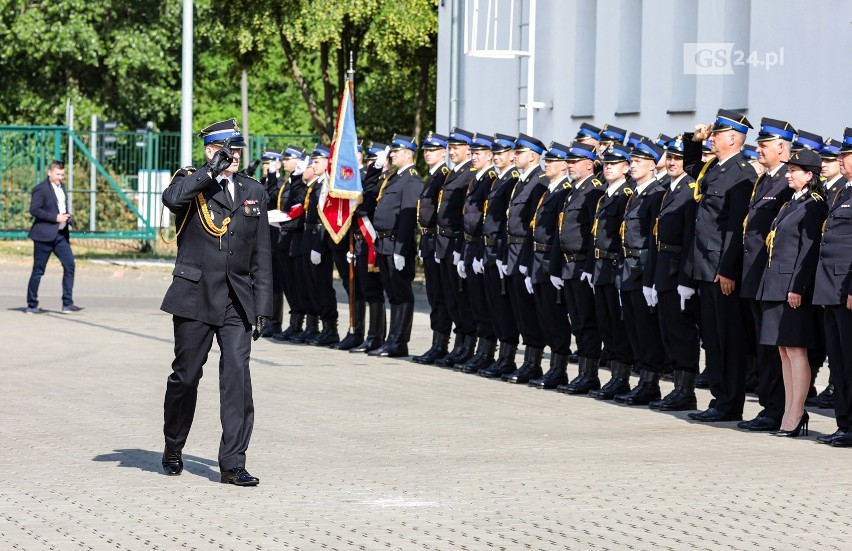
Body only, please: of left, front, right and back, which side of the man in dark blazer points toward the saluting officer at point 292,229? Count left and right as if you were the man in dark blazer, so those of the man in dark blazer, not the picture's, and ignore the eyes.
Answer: front

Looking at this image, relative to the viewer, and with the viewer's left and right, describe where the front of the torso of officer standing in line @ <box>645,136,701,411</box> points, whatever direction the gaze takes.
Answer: facing the viewer and to the left of the viewer

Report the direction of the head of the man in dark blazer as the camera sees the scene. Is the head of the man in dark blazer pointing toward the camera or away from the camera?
toward the camera

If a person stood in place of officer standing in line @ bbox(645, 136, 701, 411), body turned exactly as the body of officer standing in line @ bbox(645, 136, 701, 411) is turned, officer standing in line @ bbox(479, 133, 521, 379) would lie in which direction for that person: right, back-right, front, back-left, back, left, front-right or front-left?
right

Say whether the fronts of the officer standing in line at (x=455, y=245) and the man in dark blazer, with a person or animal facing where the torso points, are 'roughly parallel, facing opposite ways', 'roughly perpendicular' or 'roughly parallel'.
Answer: roughly perpendicular

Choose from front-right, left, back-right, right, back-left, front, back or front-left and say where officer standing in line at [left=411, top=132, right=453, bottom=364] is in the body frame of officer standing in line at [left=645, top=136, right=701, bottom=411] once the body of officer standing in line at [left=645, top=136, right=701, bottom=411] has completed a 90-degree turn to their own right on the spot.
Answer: front

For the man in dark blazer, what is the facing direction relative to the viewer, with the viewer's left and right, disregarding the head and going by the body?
facing the viewer and to the right of the viewer

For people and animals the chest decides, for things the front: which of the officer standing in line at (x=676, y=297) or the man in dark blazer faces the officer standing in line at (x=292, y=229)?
the man in dark blazer

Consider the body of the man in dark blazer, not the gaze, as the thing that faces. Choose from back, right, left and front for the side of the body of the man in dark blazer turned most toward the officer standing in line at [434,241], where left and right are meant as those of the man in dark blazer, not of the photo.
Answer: front

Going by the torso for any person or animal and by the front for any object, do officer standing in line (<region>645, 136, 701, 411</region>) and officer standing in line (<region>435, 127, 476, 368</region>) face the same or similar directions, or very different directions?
same or similar directions

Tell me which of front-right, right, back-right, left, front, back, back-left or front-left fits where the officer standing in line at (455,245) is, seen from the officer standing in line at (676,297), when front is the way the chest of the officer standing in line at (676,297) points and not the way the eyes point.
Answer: right

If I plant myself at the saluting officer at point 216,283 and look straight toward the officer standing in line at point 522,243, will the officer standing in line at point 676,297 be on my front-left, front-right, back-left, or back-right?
front-right

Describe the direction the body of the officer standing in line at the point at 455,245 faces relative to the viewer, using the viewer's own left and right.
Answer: facing the viewer and to the left of the viewer

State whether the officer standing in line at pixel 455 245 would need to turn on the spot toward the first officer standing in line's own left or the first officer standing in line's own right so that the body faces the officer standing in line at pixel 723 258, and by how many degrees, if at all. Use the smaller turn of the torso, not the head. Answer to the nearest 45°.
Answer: approximately 90° to the first officer standing in line's own left

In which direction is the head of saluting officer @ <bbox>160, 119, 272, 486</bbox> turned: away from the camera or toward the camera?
toward the camera

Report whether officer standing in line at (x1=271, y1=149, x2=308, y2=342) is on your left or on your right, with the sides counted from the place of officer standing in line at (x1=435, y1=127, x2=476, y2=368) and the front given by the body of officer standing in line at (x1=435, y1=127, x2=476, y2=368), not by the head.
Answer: on your right

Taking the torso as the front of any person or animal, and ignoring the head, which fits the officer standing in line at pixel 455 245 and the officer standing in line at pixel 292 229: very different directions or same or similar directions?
same or similar directions

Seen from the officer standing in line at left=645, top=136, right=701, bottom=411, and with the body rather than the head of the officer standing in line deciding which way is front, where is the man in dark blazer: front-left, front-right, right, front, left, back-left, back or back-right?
right

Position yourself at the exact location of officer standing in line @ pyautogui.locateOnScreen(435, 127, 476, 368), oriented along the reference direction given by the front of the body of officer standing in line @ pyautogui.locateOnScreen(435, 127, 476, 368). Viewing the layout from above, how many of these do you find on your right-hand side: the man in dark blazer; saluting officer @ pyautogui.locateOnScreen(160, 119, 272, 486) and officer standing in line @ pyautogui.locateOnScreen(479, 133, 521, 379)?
1

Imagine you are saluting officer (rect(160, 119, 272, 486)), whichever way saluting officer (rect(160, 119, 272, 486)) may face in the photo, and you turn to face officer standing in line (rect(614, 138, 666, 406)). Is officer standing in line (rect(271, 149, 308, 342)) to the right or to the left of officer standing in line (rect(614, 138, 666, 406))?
left

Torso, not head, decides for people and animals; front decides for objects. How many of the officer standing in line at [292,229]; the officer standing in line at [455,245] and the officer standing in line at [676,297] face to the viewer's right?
0

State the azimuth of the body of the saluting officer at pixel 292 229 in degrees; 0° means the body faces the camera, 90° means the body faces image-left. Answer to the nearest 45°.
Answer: approximately 45°
